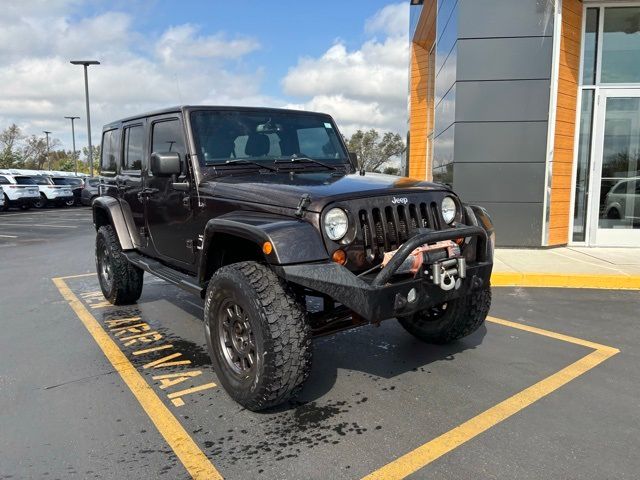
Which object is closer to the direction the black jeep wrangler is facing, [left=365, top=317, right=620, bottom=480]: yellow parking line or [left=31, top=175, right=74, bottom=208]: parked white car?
the yellow parking line

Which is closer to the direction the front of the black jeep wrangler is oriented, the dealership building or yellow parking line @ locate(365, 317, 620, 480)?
the yellow parking line

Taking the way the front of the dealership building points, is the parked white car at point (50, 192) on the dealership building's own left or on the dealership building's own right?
on the dealership building's own right

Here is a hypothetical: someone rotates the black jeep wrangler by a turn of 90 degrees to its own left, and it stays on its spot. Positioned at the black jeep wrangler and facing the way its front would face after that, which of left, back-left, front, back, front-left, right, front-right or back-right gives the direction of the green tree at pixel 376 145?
front-left

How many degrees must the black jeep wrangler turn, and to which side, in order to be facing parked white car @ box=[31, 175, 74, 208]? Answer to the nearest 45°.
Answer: approximately 180°

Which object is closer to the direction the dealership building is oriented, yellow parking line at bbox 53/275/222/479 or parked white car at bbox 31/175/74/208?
the yellow parking line

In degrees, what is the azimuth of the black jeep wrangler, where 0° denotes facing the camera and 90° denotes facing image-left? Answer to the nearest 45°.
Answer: approximately 315°

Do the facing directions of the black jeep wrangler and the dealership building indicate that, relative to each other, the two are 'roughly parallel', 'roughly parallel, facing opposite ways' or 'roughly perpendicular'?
roughly perpendicular

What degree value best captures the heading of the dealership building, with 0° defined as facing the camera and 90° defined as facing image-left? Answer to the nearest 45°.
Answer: approximately 0°

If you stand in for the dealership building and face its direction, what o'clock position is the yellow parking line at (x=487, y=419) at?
The yellow parking line is roughly at 12 o'clock from the dealership building.
